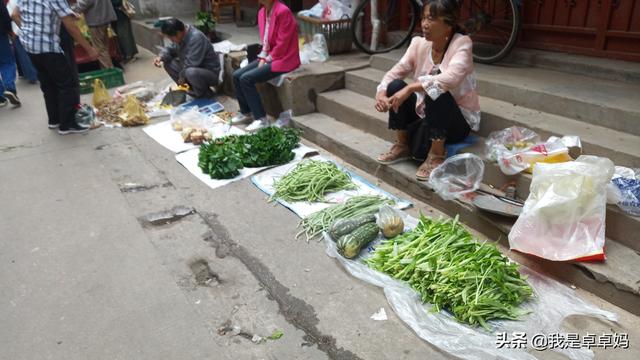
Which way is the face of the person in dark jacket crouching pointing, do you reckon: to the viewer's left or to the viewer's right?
to the viewer's left

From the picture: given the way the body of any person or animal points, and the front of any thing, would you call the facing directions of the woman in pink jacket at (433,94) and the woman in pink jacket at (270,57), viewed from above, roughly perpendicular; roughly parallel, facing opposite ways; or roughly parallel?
roughly parallel

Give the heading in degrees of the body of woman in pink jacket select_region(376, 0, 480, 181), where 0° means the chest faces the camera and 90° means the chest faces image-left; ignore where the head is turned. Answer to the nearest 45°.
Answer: approximately 45°

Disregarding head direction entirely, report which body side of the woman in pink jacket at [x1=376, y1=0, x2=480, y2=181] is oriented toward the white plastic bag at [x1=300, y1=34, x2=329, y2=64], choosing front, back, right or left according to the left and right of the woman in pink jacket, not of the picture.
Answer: right

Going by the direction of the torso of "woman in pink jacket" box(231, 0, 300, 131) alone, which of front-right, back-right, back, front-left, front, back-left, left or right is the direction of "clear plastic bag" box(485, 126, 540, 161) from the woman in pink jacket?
left

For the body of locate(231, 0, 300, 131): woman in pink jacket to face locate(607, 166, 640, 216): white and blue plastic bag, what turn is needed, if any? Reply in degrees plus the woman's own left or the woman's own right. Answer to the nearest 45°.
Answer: approximately 90° to the woman's own left

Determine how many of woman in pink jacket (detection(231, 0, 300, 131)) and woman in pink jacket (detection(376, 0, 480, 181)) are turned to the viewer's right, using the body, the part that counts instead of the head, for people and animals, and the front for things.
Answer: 0

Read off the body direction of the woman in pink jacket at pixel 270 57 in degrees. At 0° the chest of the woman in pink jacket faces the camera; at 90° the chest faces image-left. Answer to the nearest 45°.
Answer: approximately 45°

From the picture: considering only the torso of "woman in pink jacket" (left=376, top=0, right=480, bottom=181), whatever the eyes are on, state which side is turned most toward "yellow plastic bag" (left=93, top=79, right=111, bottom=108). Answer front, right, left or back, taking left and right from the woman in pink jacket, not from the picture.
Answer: right

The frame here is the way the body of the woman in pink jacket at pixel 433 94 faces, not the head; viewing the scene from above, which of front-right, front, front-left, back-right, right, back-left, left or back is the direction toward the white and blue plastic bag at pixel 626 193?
left

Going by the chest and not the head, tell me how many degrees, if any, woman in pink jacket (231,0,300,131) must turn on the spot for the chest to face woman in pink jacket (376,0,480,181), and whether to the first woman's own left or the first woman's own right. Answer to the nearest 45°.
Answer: approximately 90° to the first woman's own left

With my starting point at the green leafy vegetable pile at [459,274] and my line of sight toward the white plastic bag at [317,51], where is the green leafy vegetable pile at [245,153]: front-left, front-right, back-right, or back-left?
front-left

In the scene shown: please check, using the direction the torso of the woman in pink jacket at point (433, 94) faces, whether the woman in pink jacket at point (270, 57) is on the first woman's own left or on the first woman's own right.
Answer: on the first woman's own right
